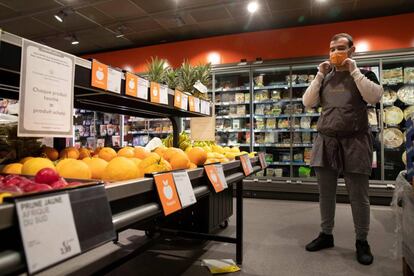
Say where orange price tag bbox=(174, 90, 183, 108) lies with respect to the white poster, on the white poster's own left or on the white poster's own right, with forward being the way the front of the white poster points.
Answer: on the white poster's own left

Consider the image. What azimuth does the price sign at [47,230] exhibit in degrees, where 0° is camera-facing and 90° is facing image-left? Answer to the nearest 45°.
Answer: approximately 315°

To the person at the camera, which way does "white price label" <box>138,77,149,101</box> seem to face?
facing the viewer and to the right of the viewer

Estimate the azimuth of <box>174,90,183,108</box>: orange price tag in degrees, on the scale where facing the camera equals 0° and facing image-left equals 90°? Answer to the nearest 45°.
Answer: approximately 315°

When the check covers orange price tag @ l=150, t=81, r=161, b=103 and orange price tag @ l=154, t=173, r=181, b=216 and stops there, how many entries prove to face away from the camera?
0

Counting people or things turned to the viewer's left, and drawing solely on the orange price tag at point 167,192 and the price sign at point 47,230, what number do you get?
0

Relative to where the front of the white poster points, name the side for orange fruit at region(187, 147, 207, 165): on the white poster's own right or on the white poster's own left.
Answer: on the white poster's own left

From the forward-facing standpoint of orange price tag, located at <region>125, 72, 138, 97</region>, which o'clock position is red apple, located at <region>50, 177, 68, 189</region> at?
The red apple is roughly at 2 o'clock from the orange price tag.
